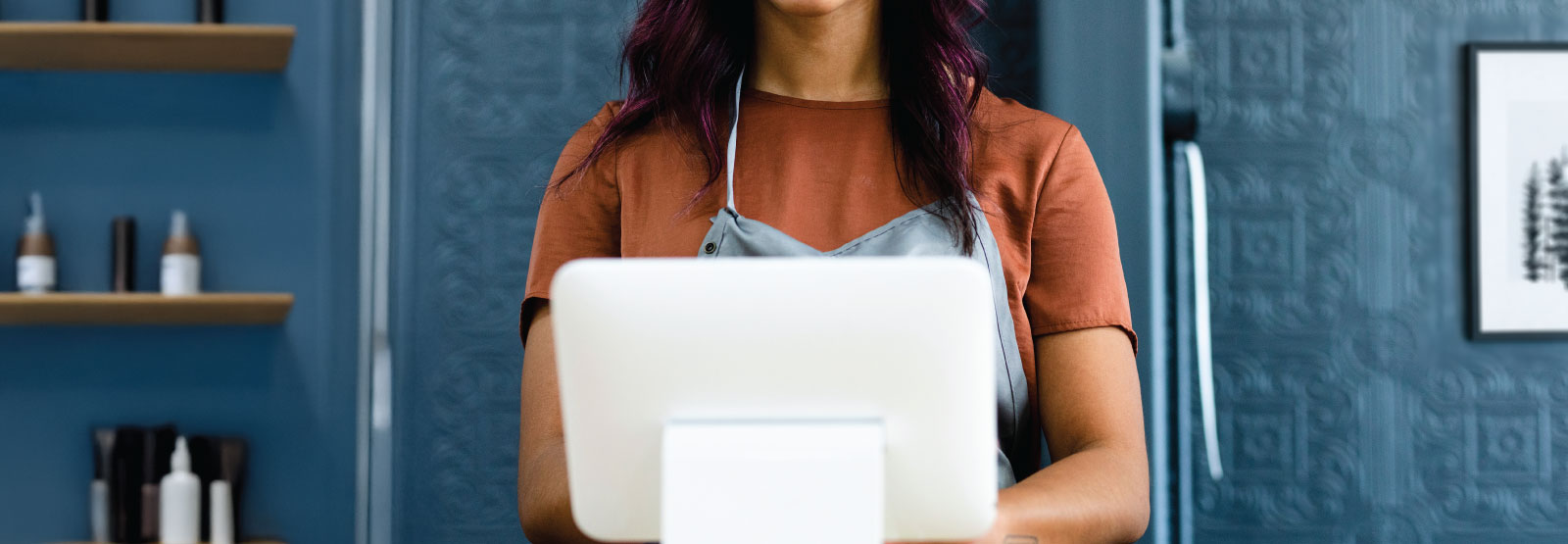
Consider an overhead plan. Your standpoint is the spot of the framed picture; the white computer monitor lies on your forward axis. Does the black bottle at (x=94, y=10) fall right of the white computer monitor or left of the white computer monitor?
right

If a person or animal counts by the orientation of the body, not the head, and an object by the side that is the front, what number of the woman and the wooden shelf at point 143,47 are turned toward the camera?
2

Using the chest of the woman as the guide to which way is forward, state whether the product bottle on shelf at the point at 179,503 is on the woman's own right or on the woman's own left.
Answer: on the woman's own right

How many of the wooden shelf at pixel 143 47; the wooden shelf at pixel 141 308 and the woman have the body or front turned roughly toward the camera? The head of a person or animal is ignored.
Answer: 3

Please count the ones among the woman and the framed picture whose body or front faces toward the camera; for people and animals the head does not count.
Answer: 2

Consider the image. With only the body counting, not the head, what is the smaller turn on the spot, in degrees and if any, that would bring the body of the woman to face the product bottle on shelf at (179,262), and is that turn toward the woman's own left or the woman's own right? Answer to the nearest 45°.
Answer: approximately 135° to the woman's own right

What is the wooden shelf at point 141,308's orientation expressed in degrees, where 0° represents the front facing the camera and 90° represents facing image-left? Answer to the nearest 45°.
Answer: approximately 0°
